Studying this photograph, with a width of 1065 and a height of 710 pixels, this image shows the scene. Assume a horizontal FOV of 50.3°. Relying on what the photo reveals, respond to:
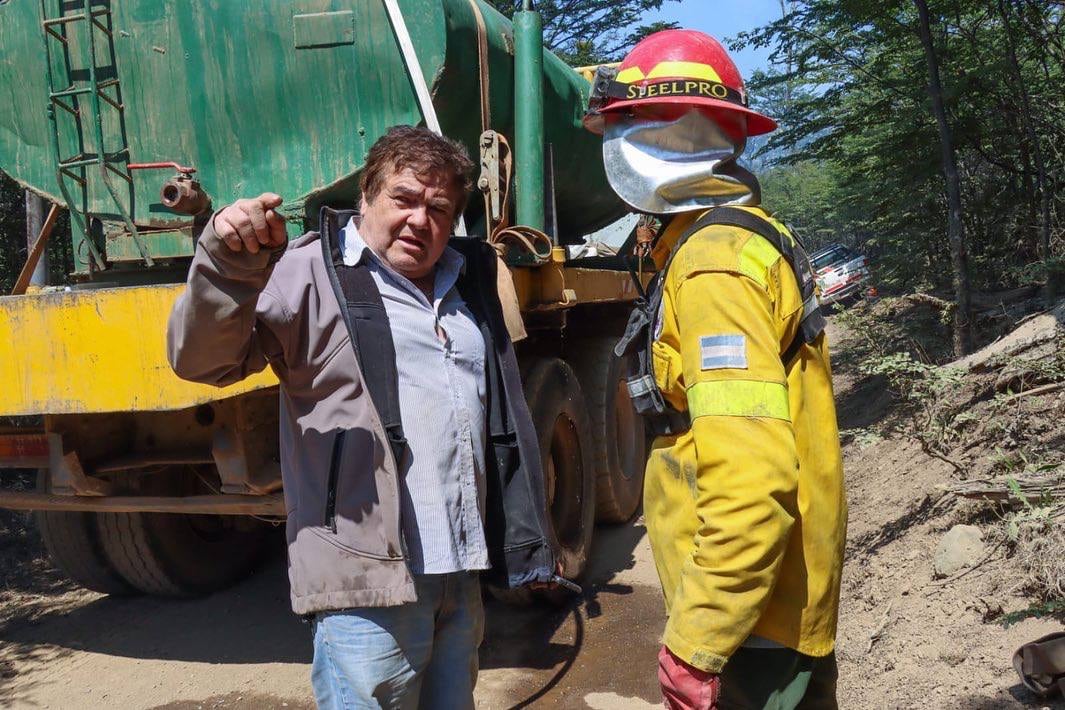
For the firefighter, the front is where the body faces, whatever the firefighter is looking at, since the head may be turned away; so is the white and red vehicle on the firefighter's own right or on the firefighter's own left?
on the firefighter's own right

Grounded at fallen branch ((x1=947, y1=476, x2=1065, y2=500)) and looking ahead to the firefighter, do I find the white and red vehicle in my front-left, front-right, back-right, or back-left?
back-right

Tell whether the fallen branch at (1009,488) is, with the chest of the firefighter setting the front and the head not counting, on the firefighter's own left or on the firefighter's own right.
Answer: on the firefighter's own right

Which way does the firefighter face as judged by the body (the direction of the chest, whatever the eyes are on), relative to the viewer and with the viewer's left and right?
facing to the left of the viewer
